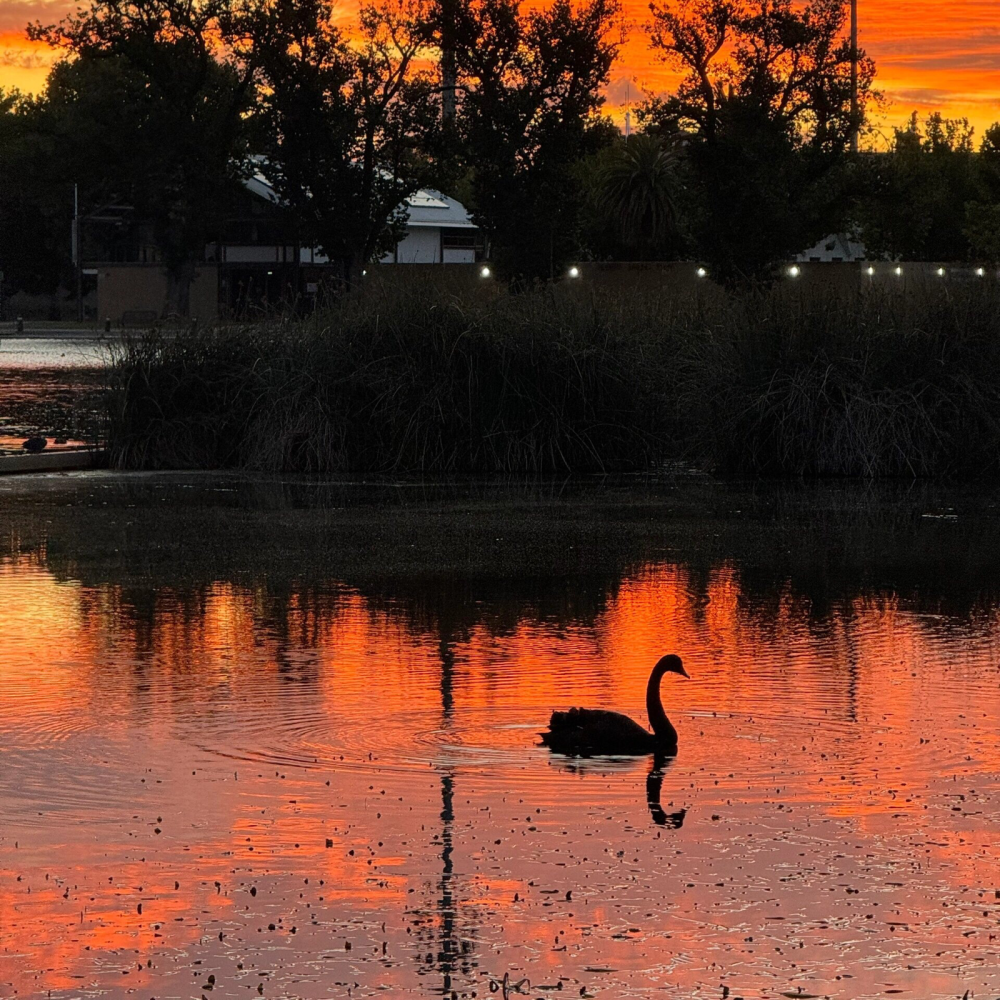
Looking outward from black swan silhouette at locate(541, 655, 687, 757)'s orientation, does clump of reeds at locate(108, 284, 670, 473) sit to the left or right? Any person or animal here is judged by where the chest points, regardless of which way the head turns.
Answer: on its left

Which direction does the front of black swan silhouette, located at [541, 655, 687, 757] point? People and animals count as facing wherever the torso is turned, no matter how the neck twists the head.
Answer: to the viewer's right

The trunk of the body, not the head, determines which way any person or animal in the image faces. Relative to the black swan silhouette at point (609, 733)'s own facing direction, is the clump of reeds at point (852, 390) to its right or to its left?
on its left
